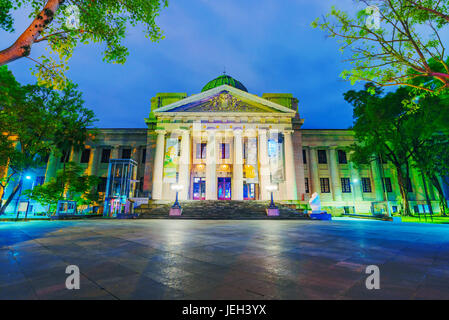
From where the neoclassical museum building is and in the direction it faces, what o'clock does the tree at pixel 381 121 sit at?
The tree is roughly at 10 o'clock from the neoclassical museum building.

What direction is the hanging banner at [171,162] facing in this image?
toward the camera

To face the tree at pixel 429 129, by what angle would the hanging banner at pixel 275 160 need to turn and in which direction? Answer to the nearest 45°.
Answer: approximately 90° to its left

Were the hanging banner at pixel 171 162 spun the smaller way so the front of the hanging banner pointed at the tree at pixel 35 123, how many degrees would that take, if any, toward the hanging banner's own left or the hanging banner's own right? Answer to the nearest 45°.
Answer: approximately 90° to the hanging banner's own right

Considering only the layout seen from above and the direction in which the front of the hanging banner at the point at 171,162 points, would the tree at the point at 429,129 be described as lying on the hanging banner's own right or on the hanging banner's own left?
on the hanging banner's own left

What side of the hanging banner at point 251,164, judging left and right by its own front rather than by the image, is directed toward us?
front

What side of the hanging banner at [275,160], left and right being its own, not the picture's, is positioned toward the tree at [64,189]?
right

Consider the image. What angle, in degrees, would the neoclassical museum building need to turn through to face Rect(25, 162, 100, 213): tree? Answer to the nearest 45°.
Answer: approximately 90° to its right

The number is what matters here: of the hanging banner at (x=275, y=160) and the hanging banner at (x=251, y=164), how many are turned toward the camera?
2

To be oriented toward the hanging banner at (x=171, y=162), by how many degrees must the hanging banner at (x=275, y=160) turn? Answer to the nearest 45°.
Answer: approximately 90° to its right

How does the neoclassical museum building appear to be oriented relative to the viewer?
toward the camera
